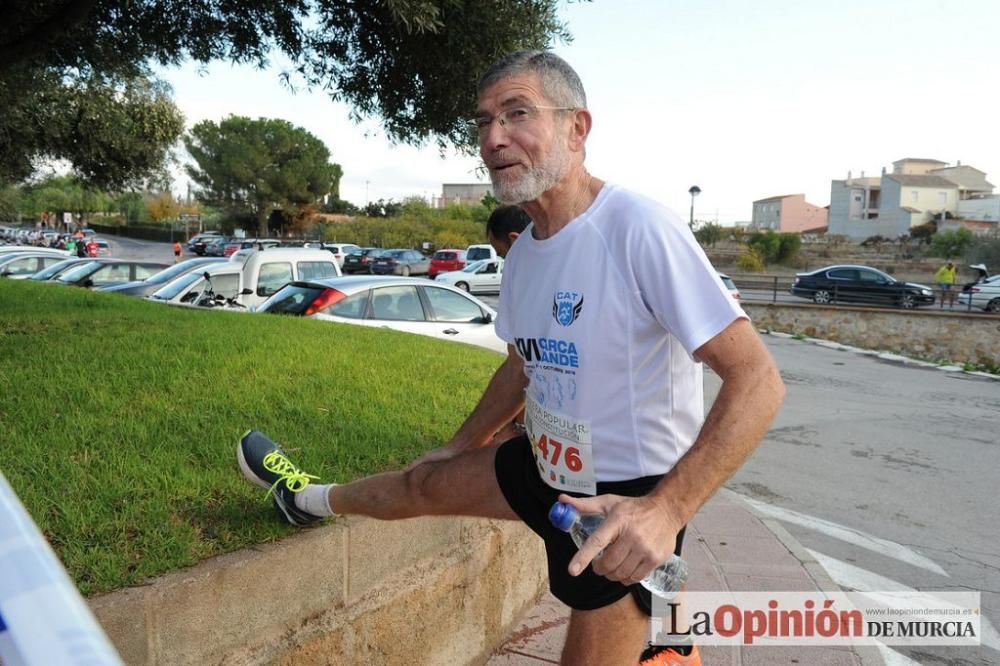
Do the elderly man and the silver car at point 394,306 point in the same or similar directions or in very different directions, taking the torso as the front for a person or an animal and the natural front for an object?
very different directions

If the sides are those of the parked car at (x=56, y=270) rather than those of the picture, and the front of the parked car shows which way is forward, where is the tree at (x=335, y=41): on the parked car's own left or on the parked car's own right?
on the parked car's own left

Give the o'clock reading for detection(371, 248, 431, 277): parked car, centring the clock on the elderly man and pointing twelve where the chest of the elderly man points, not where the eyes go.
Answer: The parked car is roughly at 4 o'clock from the elderly man.

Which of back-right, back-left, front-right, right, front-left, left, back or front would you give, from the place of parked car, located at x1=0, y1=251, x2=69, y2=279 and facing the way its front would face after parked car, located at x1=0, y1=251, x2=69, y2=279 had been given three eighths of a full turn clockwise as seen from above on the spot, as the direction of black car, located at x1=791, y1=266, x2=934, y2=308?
right

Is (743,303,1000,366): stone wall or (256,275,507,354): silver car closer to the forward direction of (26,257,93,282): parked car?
the silver car

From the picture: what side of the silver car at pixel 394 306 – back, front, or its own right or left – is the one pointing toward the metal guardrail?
front

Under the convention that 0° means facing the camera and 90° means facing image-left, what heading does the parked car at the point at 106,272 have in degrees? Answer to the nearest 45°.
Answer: approximately 45°

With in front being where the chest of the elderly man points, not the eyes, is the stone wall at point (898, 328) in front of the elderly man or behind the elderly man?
behind

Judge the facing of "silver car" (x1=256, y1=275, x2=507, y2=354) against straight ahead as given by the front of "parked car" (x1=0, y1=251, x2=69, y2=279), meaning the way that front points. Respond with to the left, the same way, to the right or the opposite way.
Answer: the opposite way

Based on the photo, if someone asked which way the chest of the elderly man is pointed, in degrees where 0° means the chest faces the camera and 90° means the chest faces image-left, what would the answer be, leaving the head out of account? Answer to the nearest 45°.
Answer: approximately 45°

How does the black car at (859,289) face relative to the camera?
to the viewer's right

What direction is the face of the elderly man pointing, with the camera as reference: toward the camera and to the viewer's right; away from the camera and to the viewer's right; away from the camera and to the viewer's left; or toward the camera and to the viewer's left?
toward the camera and to the viewer's left
